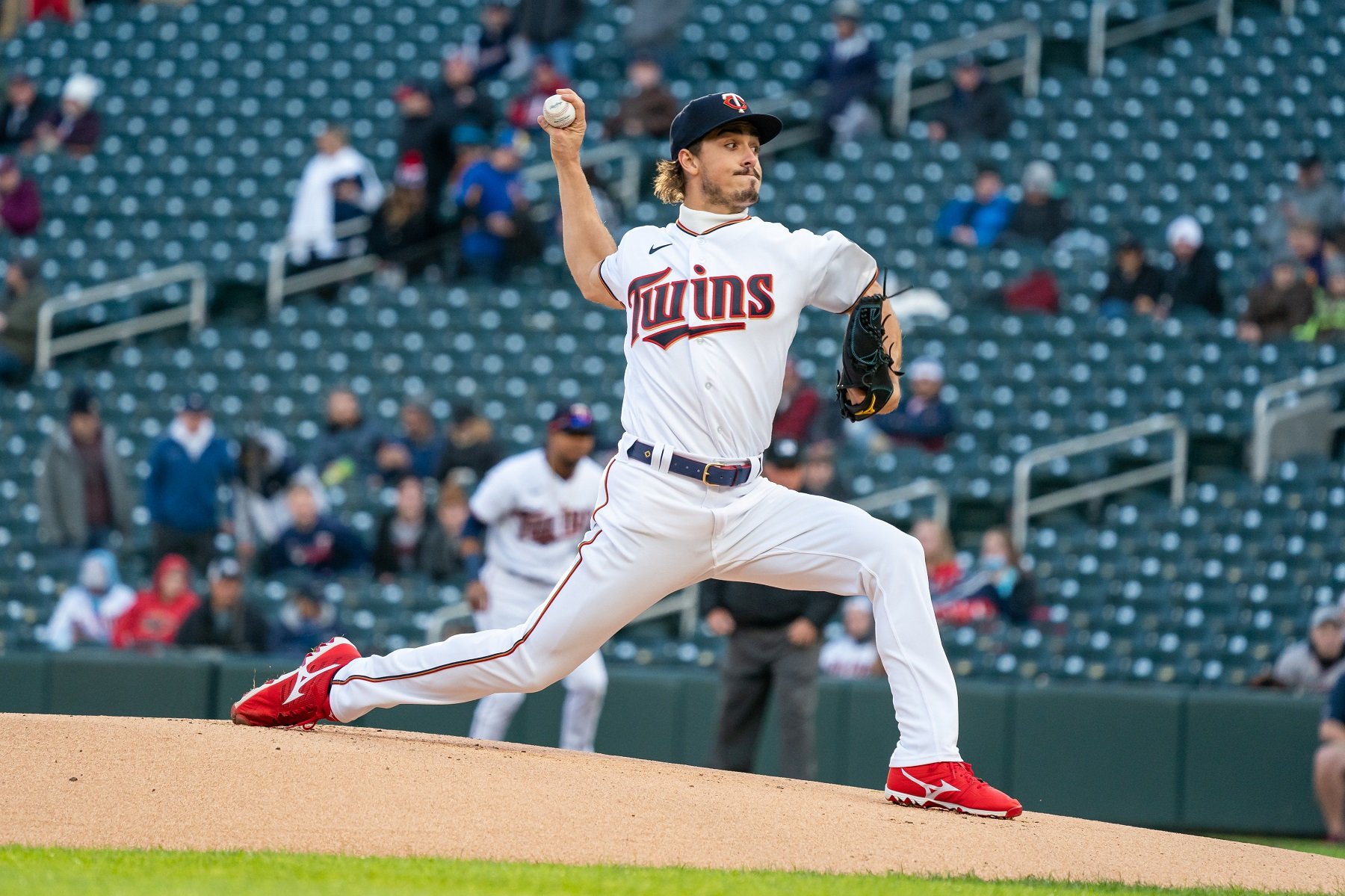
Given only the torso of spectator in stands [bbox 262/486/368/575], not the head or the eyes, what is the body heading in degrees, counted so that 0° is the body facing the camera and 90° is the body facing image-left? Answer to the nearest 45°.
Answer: approximately 0°

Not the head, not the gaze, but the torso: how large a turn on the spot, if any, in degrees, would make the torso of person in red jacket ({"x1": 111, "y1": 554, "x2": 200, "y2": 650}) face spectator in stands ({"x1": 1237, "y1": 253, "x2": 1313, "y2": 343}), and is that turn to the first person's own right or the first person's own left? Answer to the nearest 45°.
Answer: approximately 90° to the first person's own left

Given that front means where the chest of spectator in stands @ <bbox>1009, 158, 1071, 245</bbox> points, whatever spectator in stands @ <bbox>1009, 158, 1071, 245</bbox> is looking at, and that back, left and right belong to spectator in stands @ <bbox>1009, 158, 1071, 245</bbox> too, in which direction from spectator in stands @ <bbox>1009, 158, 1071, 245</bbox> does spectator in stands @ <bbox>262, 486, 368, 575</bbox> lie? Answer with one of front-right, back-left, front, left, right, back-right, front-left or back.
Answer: front-right

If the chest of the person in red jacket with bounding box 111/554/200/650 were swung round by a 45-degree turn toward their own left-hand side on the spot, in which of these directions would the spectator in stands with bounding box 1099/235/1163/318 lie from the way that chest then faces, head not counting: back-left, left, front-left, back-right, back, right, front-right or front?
front-left

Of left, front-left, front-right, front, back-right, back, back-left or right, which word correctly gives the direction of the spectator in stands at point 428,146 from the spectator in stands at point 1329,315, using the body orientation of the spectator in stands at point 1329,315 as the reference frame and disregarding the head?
right

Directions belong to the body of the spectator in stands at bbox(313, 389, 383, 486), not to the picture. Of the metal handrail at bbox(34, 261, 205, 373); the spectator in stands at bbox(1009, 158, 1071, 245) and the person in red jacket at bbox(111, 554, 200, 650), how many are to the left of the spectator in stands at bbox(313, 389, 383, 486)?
1

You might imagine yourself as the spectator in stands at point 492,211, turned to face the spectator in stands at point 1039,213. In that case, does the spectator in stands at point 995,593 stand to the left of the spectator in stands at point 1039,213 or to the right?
right

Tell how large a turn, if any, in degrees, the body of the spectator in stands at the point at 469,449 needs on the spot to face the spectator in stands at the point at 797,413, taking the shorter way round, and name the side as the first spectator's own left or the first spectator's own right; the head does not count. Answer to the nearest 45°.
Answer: approximately 90° to the first spectator's own left

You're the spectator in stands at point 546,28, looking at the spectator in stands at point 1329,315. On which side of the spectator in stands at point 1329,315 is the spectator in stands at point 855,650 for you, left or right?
right

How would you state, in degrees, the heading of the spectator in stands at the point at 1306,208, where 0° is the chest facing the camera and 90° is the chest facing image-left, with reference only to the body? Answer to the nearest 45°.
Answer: approximately 45°

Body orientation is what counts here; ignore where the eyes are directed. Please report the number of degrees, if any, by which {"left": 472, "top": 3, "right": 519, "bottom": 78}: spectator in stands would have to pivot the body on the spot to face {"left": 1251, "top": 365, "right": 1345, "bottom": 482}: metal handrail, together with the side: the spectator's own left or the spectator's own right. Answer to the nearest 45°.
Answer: approximately 45° to the spectator's own left

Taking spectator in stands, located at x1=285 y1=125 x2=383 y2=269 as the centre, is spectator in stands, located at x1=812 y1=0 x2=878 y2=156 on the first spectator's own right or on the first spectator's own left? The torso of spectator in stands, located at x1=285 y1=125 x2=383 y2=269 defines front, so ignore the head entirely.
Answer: on the first spectator's own left
